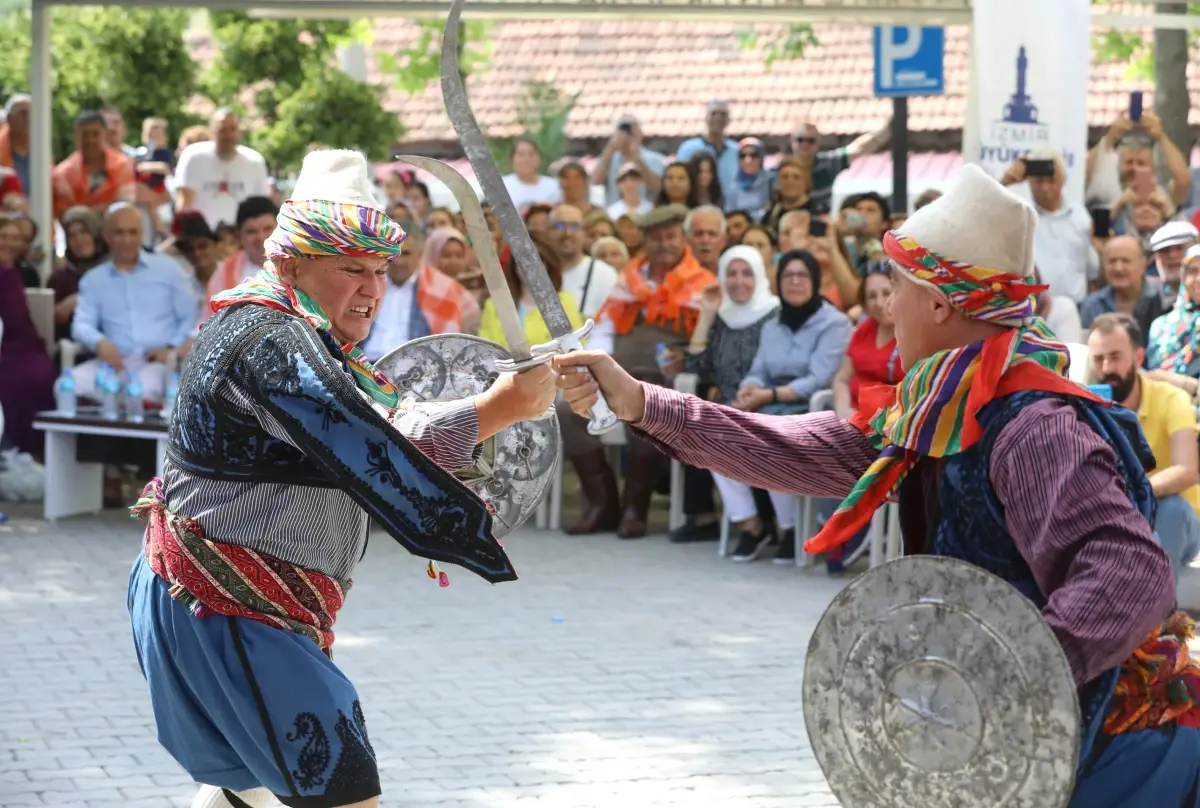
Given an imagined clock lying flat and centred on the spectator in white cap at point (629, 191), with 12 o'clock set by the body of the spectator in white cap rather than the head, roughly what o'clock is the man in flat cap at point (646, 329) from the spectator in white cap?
The man in flat cap is roughly at 12 o'clock from the spectator in white cap.

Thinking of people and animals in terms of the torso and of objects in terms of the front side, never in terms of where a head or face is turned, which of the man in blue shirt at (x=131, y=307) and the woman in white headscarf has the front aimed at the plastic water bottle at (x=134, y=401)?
the man in blue shirt

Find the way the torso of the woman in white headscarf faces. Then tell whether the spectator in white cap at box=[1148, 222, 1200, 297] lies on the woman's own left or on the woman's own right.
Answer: on the woman's own left

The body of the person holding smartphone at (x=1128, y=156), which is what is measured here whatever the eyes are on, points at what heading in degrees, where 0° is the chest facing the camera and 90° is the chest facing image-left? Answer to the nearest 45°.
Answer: approximately 0°

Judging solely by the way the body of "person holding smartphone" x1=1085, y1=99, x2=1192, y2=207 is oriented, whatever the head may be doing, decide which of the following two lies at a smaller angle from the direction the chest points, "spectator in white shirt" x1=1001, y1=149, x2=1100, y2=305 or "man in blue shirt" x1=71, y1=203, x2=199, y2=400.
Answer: the spectator in white shirt

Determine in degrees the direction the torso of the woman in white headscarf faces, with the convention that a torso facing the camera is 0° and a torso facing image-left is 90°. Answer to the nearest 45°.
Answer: approximately 0°

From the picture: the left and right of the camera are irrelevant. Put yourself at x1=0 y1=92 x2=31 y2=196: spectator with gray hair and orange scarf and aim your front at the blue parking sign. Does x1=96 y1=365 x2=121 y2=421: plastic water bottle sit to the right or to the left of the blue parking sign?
right

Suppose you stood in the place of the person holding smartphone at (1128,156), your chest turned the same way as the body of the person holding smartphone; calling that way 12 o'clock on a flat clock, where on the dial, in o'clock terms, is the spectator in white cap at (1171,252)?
The spectator in white cap is roughly at 12 o'clock from the person holding smartphone.
